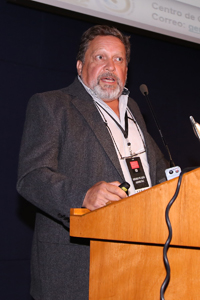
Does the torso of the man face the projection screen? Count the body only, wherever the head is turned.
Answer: no

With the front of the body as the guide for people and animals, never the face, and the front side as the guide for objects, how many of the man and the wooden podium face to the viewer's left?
0

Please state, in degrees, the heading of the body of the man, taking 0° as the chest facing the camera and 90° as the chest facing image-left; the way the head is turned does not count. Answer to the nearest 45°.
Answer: approximately 315°

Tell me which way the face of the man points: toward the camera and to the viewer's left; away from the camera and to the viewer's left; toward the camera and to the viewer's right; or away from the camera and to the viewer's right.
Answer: toward the camera and to the viewer's right

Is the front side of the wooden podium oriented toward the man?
no
